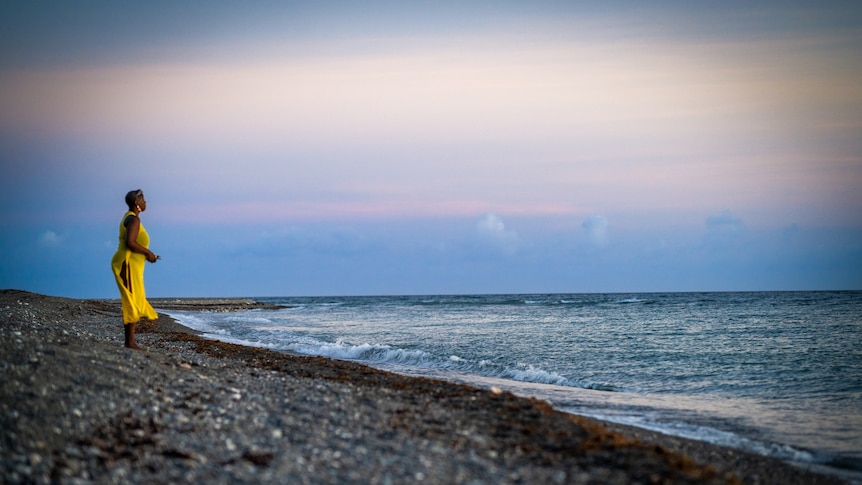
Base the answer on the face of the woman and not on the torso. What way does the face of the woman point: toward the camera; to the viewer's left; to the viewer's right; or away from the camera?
to the viewer's right

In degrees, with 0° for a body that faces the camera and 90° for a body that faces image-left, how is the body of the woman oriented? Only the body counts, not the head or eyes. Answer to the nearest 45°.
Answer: approximately 270°
